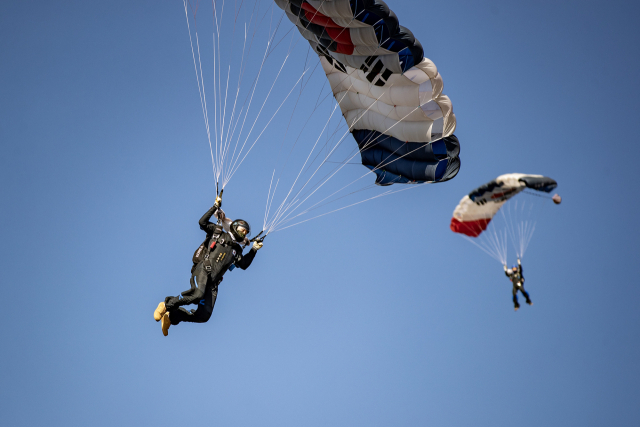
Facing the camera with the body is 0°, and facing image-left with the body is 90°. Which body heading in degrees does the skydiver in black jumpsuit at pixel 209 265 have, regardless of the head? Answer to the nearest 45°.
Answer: approximately 315°

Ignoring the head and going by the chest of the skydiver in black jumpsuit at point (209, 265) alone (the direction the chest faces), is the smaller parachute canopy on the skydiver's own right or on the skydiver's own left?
on the skydiver's own left

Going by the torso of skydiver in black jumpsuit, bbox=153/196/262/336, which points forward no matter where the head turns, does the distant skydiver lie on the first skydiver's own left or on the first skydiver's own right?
on the first skydiver's own left
